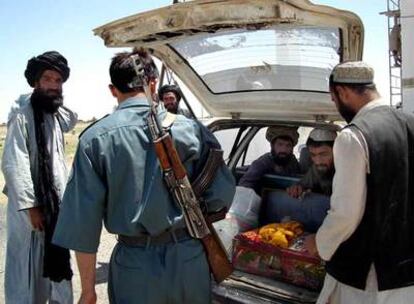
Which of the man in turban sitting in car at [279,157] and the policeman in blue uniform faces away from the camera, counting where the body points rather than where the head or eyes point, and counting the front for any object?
the policeman in blue uniform

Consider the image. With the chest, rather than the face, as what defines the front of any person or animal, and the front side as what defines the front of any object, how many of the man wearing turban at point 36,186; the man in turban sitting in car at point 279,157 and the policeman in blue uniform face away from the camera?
1

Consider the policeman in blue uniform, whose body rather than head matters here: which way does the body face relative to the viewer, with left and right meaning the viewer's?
facing away from the viewer

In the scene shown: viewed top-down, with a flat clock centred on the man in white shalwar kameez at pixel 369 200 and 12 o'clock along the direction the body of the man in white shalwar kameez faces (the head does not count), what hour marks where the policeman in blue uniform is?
The policeman in blue uniform is roughly at 10 o'clock from the man in white shalwar kameez.

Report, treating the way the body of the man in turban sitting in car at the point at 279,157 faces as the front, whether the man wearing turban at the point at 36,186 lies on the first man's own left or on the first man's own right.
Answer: on the first man's own right

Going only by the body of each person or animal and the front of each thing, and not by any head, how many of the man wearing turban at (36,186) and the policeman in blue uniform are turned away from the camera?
1

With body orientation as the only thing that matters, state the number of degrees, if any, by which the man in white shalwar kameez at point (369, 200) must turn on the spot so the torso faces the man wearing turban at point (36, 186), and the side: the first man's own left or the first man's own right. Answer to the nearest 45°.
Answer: approximately 45° to the first man's own left

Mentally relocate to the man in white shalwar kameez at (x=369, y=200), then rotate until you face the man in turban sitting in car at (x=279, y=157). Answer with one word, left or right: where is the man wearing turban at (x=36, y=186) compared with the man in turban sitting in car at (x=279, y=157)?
left

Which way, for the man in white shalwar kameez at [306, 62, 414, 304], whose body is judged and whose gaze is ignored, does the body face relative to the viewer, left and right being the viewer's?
facing away from the viewer and to the left of the viewer

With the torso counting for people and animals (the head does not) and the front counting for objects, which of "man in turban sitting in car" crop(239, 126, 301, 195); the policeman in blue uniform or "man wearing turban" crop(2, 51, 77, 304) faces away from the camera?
the policeman in blue uniform

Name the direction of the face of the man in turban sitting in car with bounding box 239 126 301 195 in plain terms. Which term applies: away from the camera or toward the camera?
toward the camera

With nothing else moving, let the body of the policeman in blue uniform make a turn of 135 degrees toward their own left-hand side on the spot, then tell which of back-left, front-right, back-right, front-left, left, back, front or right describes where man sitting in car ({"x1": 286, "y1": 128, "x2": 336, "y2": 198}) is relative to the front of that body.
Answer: back

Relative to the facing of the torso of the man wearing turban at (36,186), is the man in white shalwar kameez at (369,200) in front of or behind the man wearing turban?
in front

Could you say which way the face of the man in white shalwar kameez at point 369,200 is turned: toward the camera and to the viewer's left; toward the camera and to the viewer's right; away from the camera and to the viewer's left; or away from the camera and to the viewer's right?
away from the camera and to the viewer's left

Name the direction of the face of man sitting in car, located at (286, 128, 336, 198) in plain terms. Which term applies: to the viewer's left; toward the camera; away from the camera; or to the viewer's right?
toward the camera

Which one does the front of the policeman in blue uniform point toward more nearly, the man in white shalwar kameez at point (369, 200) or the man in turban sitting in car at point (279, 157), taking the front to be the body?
the man in turban sitting in car

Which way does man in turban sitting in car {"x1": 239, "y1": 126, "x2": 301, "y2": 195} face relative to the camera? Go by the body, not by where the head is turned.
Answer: toward the camera
